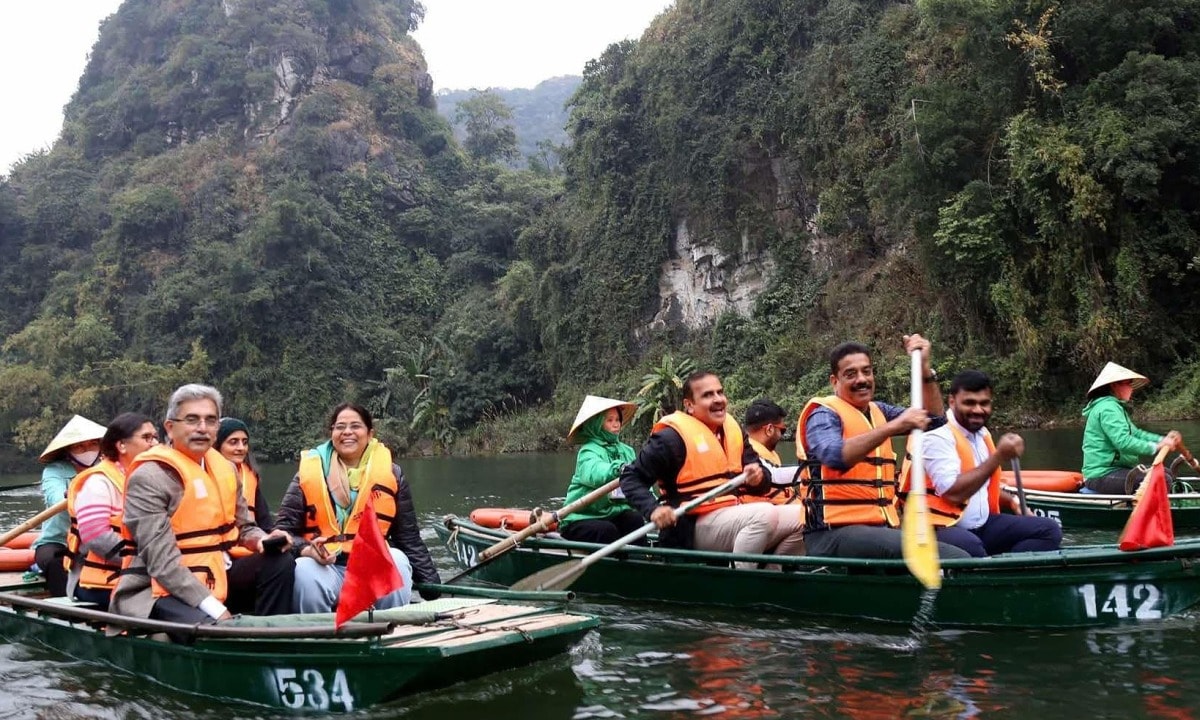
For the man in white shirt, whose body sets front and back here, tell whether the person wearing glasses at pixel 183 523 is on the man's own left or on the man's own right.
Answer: on the man's own right

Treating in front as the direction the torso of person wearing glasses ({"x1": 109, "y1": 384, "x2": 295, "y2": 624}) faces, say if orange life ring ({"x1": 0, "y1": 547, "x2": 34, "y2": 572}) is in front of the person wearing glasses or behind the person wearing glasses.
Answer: behind

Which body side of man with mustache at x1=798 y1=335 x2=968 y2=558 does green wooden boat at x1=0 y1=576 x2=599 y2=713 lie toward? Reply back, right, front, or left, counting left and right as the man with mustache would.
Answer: right

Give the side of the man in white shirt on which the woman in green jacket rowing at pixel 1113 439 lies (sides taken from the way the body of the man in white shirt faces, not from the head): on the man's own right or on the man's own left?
on the man's own left

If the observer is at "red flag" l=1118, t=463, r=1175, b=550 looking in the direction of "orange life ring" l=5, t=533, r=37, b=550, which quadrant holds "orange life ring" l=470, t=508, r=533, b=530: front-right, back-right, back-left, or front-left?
front-right

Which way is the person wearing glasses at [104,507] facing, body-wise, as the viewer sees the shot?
to the viewer's right

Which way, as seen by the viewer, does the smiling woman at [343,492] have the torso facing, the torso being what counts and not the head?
toward the camera

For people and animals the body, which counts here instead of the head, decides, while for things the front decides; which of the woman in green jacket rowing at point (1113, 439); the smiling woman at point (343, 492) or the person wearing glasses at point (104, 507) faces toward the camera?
the smiling woman

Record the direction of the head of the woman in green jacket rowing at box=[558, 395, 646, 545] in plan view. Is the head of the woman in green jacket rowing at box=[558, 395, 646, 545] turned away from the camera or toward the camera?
toward the camera
